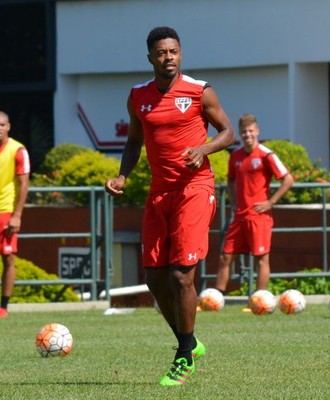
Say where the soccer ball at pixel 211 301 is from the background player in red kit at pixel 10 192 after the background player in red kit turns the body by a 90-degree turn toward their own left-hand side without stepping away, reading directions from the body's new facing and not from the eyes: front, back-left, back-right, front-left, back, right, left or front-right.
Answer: front

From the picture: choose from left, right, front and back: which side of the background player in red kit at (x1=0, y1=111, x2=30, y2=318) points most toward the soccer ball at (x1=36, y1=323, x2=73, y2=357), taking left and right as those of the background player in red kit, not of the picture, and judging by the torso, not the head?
front

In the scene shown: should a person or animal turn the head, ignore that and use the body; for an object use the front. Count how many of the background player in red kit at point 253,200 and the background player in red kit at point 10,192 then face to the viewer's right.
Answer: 0

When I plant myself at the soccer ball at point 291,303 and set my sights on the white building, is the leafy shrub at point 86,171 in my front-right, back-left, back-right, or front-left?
front-left

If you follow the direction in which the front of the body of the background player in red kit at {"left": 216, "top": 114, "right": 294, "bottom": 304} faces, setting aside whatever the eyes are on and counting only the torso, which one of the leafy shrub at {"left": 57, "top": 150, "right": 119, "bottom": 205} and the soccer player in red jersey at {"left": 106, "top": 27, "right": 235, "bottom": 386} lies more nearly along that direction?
the soccer player in red jersey

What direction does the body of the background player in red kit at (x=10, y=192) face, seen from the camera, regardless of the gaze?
toward the camera

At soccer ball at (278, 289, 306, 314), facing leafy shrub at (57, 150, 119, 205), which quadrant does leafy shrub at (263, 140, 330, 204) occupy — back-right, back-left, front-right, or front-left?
front-right

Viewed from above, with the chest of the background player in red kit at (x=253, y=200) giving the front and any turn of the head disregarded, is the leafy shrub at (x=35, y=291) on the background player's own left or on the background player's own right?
on the background player's own right

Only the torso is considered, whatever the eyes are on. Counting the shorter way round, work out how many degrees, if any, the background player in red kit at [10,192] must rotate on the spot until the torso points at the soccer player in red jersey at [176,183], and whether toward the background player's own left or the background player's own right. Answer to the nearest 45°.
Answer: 0° — they already face them

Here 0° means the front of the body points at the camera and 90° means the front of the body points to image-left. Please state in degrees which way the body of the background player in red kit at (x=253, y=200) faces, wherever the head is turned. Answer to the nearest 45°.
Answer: approximately 45°
